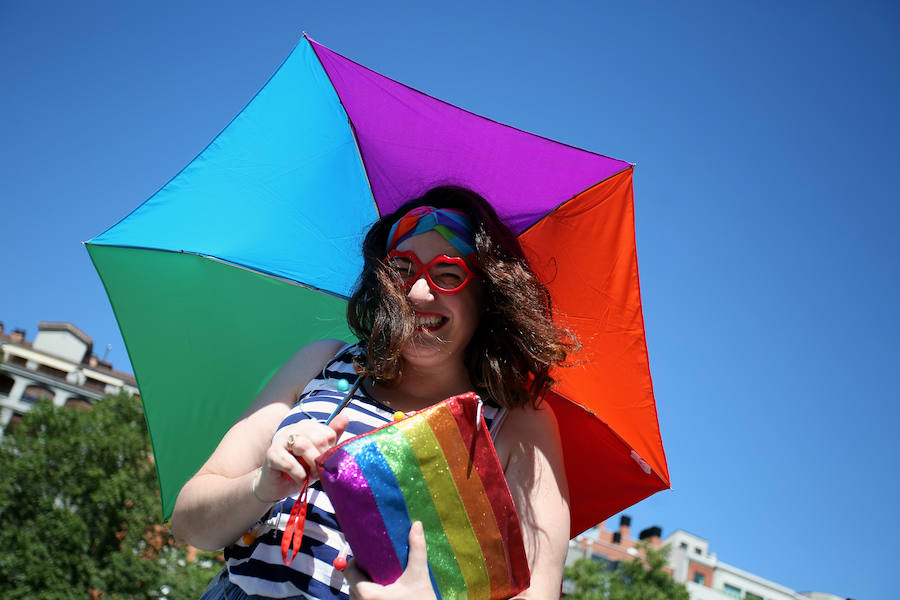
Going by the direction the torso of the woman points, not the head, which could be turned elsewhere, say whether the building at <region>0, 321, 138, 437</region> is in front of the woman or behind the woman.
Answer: behind

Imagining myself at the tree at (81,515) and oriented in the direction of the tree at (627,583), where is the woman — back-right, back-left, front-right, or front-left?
front-right

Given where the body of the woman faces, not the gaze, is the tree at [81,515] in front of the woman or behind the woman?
behind

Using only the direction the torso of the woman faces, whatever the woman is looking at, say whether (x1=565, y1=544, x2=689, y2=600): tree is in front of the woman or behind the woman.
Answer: behind

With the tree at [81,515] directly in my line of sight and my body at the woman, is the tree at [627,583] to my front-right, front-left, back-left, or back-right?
front-right

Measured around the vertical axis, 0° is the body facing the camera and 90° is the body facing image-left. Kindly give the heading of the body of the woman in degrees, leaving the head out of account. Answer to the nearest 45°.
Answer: approximately 0°

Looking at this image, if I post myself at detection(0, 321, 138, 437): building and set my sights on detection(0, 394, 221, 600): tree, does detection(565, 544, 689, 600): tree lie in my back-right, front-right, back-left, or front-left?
front-left
